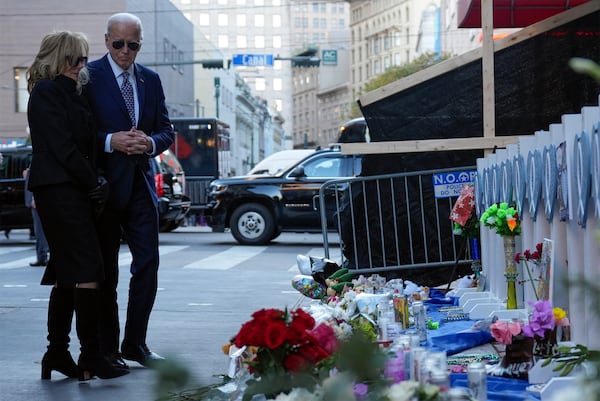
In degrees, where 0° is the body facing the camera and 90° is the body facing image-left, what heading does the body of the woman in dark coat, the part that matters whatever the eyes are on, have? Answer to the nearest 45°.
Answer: approximately 270°

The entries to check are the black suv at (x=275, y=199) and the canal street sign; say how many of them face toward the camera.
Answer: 1

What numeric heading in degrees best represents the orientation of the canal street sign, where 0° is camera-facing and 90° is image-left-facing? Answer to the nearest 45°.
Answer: approximately 0°

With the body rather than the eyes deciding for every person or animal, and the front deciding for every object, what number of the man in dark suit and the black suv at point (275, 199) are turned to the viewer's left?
1

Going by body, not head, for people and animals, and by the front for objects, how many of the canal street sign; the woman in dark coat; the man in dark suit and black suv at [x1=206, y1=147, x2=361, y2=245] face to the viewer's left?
1

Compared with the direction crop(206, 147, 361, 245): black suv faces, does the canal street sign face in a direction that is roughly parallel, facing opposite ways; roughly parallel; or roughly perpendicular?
roughly perpendicular

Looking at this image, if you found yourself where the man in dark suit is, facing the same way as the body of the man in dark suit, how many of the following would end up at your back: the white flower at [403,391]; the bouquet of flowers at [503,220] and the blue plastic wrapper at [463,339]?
0

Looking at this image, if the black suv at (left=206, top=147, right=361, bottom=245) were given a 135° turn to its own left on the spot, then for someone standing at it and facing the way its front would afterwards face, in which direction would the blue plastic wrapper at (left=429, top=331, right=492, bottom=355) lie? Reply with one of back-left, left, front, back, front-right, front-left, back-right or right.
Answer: front-right

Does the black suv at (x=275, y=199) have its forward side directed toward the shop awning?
no

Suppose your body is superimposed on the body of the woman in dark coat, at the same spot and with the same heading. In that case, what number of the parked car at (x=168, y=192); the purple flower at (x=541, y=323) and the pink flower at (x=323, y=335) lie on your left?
1

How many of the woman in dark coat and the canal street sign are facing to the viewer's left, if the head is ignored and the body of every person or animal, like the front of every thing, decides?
0

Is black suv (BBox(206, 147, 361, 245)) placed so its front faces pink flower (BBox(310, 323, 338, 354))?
no

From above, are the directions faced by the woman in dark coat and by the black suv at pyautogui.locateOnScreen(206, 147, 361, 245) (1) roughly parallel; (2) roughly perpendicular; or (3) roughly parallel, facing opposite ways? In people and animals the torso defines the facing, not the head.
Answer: roughly parallel, facing opposite ways

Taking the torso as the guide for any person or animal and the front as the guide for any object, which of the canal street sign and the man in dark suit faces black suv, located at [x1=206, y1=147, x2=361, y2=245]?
the canal street sign

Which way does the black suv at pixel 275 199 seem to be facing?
to the viewer's left

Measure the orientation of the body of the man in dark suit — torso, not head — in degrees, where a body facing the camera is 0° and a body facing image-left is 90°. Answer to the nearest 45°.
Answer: approximately 315°

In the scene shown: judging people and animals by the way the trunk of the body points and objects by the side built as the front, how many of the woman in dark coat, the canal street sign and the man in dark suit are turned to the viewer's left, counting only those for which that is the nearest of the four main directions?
0

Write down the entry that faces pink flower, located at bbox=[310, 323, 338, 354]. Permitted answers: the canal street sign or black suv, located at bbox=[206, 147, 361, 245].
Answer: the canal street sign

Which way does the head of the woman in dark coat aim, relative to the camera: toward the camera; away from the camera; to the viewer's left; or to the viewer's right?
to the viewer's right

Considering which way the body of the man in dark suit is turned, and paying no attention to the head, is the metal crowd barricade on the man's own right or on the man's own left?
on the man's own left
